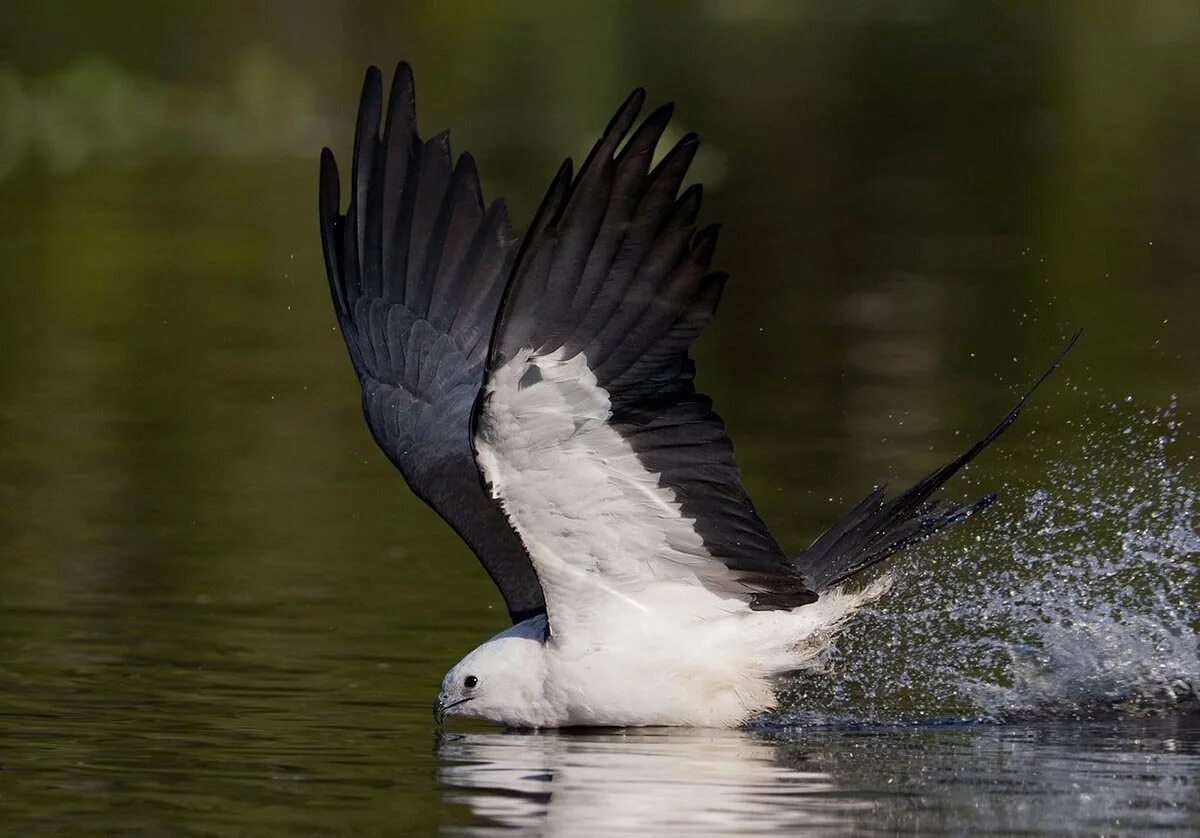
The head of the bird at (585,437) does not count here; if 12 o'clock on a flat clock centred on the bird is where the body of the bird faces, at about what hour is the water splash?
The water splash is roughly at 5 o'clock from the bird.

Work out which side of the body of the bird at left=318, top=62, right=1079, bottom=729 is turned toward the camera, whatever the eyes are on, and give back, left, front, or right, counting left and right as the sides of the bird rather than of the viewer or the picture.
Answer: left
